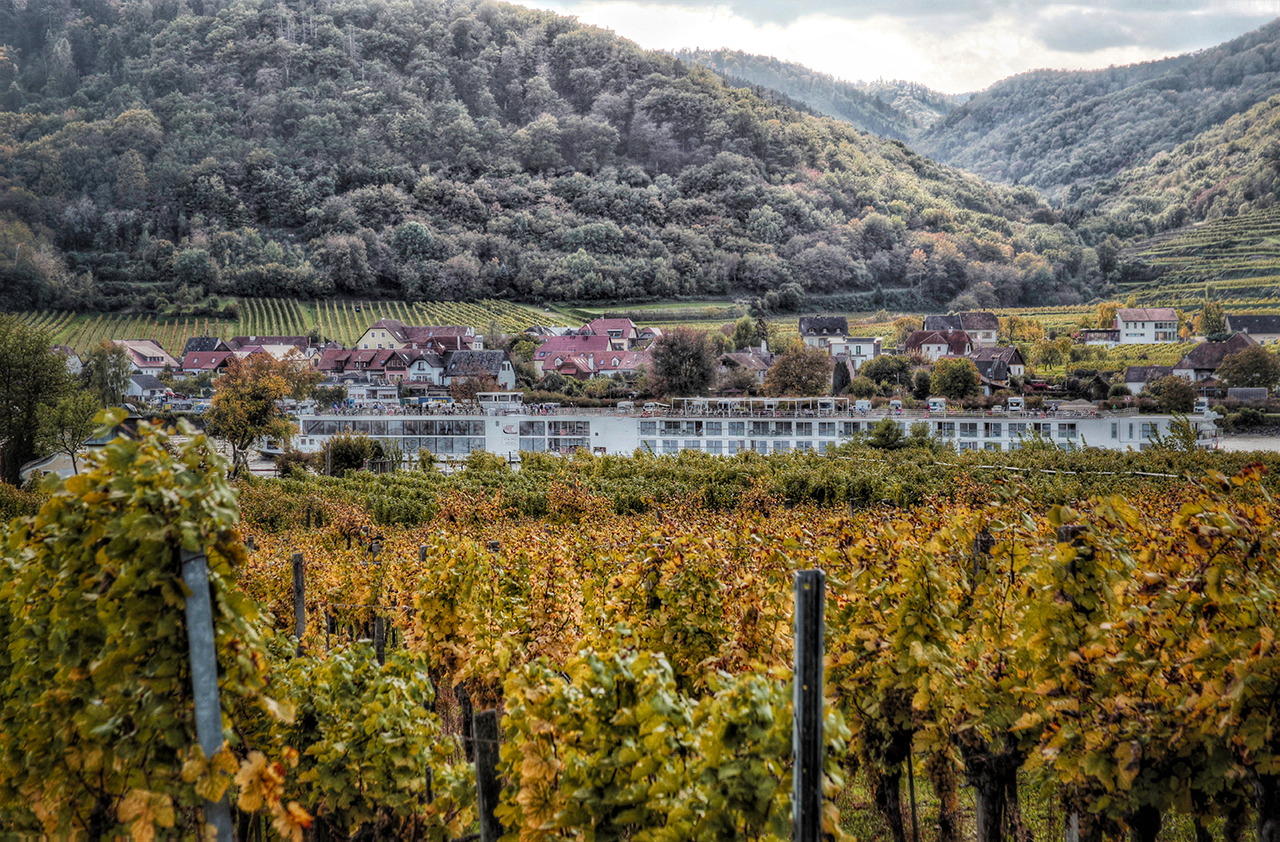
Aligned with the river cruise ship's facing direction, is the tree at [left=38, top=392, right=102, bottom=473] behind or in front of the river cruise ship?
in front

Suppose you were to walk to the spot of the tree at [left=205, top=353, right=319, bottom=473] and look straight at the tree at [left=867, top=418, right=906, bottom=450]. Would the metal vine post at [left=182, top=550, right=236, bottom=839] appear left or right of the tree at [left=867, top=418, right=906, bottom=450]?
right

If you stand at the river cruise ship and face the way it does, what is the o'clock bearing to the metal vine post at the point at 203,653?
The metal vine post is roughly at 9 o'clock from the river cruise ship.

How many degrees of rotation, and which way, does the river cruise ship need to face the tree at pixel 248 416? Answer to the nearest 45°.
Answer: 0° — it already faces it

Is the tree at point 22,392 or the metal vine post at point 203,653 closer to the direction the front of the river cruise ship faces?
the tree

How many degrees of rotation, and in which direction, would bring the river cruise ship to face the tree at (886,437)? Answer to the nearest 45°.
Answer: approximately 135° to its left

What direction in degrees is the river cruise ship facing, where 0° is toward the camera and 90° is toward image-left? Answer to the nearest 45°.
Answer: approximately 90°

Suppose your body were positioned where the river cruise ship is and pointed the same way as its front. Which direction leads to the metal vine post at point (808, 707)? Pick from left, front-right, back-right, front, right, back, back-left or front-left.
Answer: left
